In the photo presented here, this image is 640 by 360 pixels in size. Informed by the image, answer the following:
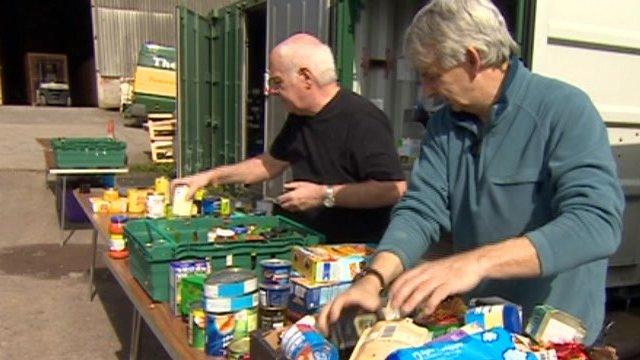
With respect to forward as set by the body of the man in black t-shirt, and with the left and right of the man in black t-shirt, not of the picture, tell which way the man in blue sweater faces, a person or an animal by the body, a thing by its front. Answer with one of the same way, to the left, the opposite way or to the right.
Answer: the same way

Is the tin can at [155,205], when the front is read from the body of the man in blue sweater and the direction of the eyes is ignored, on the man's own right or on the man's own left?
on the man's own right

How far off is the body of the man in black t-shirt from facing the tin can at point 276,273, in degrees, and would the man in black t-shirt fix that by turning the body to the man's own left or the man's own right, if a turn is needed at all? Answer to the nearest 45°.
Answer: approximately 45° to the man's own left

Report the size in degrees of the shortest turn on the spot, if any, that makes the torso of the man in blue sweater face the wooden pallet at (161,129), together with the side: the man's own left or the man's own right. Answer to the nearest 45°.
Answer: approximately 90° to the man's own right

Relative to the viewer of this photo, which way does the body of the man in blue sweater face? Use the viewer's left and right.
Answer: facing the viewer and to the left of the viewer

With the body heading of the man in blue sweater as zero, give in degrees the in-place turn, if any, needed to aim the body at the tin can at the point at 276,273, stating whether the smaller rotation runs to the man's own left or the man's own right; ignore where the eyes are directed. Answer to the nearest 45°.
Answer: approximately 45° to the man's own right

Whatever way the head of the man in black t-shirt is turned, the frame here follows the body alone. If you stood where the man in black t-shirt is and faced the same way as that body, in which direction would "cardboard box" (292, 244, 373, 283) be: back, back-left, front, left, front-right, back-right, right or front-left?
front-left

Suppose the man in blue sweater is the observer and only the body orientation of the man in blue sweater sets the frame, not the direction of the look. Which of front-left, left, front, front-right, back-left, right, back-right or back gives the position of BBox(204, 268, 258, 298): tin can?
front-right

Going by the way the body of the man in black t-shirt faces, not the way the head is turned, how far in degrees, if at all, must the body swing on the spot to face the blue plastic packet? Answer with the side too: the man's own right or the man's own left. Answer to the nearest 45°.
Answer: approximately 45° to the man's own left

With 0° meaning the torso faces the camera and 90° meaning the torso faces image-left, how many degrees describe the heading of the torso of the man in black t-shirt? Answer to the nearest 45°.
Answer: approximately 45°

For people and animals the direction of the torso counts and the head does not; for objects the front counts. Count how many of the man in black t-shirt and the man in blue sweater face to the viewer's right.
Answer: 0

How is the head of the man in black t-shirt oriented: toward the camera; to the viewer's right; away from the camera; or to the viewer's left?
to the viewer's left

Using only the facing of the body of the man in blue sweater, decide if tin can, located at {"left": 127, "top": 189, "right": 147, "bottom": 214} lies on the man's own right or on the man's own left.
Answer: on the man's own right

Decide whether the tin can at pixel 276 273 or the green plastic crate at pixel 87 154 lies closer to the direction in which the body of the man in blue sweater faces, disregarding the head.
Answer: the tin can

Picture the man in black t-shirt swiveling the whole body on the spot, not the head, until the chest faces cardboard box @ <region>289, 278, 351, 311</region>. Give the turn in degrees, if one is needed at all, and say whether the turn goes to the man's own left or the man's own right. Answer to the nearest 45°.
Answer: approximately 45° to the man's own left
